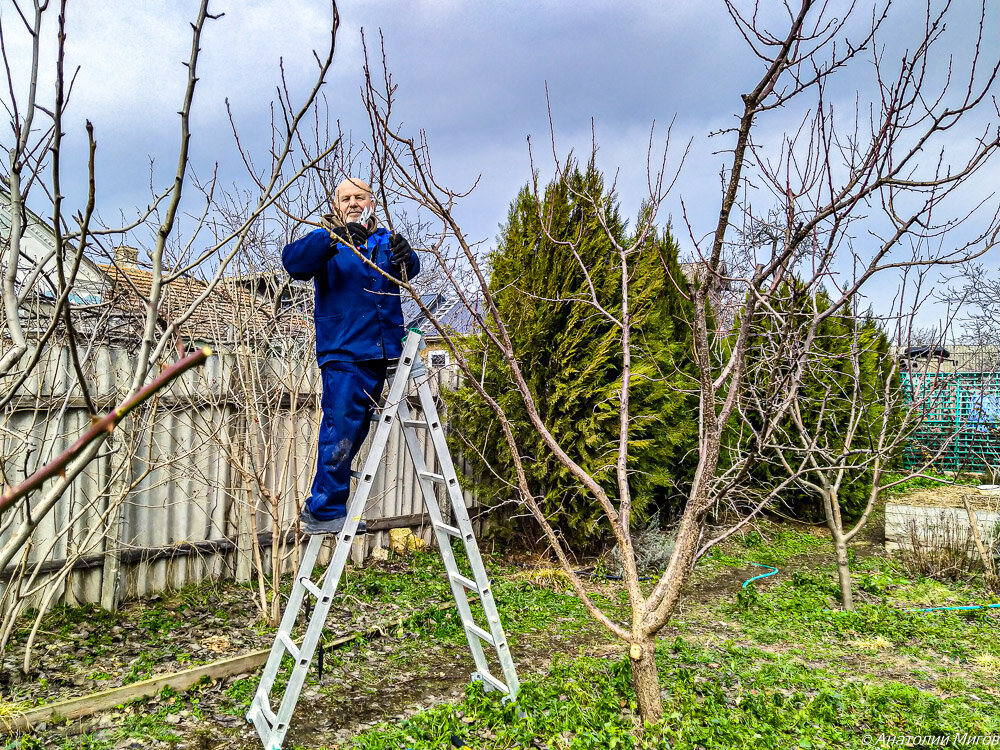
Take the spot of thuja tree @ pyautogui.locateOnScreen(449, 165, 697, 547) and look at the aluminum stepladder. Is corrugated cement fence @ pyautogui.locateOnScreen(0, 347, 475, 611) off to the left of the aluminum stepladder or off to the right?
right

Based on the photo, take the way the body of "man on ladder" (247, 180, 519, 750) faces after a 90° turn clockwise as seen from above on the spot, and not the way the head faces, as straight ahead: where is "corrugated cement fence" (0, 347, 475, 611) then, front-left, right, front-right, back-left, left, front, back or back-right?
right

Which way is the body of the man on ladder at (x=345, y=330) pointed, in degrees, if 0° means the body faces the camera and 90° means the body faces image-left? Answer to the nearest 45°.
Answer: approximately 315°

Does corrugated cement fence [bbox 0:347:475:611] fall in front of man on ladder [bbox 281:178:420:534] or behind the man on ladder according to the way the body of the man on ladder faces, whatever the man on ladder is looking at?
behind

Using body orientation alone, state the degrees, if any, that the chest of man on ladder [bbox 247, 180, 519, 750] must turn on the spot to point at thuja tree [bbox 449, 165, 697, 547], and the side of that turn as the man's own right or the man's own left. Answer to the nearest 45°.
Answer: approximately 90° to the man's own left
